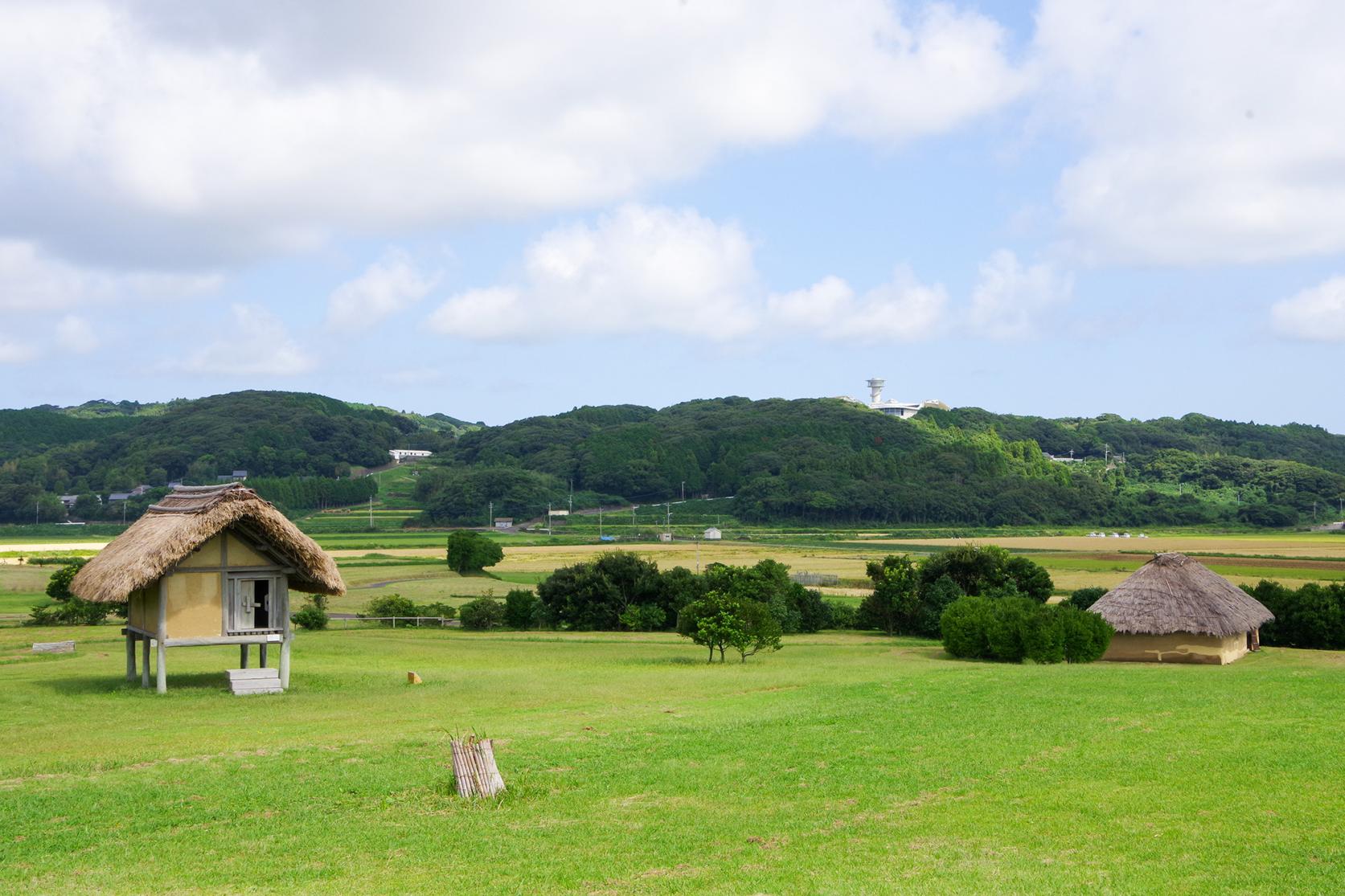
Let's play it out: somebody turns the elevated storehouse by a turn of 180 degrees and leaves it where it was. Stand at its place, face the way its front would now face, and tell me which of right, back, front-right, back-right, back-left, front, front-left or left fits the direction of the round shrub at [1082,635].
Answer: right

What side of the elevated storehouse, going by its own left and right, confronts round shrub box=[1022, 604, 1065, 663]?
left

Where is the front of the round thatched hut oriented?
to the viewer's right

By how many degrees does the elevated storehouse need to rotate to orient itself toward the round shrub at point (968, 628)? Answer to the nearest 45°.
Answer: approximately 90° to its left

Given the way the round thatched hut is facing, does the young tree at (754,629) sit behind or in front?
behind

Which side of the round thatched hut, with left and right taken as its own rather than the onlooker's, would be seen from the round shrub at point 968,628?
back

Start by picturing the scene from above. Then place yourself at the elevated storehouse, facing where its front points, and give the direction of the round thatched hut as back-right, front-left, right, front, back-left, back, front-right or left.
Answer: left

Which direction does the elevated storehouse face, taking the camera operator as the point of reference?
facing the viewer

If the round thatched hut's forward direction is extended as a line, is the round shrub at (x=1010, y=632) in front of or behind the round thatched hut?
behind

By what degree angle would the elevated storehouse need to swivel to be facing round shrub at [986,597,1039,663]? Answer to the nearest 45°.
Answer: approximately 90° to its left

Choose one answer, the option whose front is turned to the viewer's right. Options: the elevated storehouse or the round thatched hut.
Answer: the round thatched hut

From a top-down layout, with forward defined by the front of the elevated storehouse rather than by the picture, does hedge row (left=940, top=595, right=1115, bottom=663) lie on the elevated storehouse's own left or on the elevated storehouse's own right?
on the elevated storehouse's own left
